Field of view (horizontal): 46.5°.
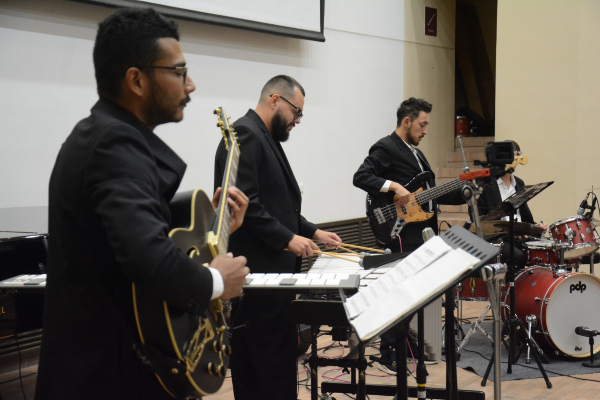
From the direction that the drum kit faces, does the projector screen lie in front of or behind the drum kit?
behind

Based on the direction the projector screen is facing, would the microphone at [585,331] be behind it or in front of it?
in front

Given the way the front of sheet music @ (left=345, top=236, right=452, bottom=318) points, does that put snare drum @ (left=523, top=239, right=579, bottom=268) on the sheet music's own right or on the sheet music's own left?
on the sheet music's own right

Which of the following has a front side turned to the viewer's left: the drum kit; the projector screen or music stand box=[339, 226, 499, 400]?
the music stand

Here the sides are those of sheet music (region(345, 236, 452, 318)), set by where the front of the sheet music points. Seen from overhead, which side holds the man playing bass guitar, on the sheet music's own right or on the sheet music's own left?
on the sheet music's own right

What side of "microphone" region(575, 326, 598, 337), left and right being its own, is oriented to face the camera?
left

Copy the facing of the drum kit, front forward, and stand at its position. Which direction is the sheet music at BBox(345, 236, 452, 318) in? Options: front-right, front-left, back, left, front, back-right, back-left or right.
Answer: front-right

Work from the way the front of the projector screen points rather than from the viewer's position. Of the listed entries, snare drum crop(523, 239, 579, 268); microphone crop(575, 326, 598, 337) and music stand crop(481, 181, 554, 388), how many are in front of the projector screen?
3

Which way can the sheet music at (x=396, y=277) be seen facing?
to the viewer's left

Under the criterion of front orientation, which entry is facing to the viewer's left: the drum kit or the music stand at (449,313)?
the music stand

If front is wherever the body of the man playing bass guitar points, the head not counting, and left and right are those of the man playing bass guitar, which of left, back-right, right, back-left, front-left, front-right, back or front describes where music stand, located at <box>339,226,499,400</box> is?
front-right

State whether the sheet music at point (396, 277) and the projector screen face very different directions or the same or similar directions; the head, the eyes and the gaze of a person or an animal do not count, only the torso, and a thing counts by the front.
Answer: very different directions

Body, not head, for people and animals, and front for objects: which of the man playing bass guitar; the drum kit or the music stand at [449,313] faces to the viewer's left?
the music stand

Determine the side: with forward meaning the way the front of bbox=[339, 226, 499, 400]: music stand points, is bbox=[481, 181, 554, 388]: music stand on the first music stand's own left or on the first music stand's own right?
on the first music stand's own right

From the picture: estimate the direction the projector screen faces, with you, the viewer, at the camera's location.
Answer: facing the viewer and to the right of the viewer
